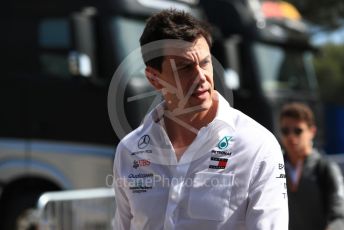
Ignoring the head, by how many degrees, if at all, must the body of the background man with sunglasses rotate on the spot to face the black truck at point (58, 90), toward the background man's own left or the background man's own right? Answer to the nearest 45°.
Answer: approximately 90° to the background man's own right

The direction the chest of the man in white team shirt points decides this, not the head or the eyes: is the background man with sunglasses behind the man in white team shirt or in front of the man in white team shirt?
behind

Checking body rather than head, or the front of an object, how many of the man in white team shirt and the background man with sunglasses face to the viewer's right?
0

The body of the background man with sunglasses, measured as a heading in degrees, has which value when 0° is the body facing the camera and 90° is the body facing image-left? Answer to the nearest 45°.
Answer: approximately 45°

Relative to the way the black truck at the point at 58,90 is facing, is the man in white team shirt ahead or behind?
ahead

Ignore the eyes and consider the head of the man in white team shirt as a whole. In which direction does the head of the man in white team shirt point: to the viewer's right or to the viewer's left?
to the viewer's right

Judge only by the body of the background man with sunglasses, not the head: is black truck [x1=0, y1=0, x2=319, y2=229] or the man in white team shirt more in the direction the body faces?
the man in white team shirt

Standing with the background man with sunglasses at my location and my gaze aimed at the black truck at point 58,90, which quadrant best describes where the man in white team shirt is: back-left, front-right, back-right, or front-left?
back-left
